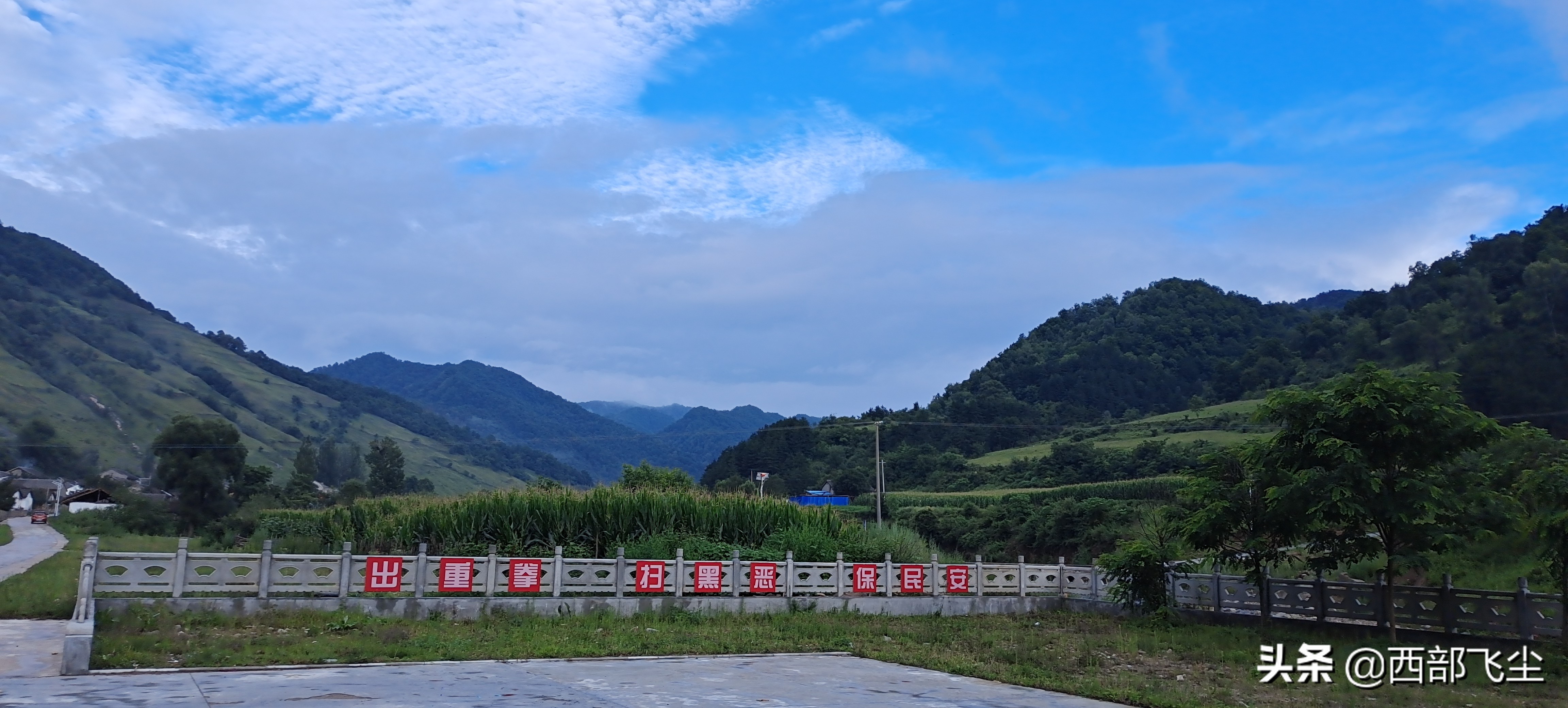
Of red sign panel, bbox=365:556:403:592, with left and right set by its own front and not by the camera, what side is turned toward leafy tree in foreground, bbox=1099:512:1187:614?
left

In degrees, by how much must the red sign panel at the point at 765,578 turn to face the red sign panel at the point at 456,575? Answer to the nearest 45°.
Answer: approximately 45° to its right

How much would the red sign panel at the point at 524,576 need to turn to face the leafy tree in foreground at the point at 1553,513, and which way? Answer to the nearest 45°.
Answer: approximately 45° to its left

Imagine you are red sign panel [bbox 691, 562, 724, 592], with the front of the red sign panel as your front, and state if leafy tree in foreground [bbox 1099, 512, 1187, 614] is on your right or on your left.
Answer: on your left

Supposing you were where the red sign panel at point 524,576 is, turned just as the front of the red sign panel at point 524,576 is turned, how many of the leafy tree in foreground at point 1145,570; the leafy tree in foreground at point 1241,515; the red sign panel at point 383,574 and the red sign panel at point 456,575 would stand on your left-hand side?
2

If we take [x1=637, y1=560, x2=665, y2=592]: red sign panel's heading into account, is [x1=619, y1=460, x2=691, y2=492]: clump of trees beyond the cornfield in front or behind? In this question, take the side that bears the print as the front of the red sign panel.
behind

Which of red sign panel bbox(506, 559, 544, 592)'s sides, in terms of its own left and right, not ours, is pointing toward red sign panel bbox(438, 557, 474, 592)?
right

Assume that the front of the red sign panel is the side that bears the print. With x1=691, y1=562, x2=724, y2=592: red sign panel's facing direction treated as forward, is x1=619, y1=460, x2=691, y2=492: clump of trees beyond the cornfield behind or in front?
behind

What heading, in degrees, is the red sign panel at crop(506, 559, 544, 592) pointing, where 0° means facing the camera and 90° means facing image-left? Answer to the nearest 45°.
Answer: approximately 0°

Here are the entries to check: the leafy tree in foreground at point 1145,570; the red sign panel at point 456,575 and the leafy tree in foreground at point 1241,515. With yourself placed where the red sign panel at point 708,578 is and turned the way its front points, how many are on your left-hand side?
2
